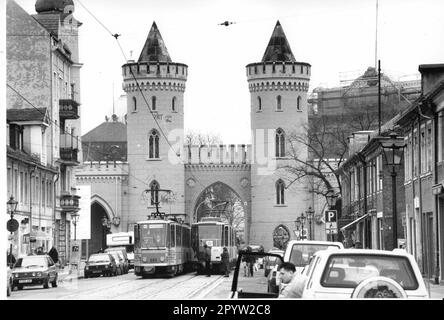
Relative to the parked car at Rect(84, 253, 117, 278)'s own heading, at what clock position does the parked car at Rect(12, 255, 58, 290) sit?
the parked car at Rect(12, 255, 58, 290) is roughly at 12 o'clock from the parked car at Rect(84, 253, 117, 278).

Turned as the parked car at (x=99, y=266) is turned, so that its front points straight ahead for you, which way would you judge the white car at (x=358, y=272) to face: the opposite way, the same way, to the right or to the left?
the opposite way

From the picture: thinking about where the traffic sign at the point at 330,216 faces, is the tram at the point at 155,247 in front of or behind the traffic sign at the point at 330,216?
behind

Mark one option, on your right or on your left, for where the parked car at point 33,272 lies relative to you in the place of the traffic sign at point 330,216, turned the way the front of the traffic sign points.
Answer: on your right

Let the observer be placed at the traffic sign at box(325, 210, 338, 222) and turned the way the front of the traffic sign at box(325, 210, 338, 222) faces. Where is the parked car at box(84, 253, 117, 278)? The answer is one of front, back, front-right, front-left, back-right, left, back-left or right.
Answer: back-right

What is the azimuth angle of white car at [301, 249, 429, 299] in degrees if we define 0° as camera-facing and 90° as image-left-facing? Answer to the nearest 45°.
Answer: approximately 180°

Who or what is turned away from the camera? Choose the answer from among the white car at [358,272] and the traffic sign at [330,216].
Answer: the white car

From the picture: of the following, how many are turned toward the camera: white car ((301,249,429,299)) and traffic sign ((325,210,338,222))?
1

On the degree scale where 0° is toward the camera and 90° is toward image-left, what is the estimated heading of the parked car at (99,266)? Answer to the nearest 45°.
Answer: approximately 0°
